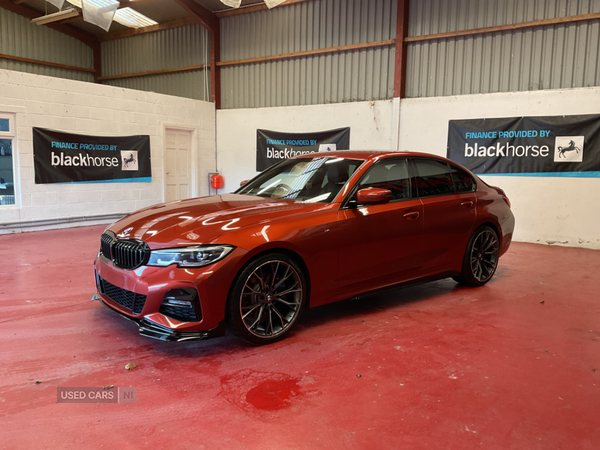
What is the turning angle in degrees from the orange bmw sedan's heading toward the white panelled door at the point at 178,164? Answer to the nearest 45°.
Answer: approximately 135° to its right

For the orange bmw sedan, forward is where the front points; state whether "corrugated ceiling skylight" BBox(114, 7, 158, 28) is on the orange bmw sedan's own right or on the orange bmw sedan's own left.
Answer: on the orange bmw sedan's own right

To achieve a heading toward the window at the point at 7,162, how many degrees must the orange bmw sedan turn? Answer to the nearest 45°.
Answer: approximately 90° to its right

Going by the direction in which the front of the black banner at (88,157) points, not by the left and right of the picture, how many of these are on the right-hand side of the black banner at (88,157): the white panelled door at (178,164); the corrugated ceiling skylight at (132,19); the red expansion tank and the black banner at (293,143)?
0

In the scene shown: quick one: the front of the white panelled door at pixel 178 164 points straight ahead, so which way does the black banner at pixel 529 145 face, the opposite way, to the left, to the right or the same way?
to the right

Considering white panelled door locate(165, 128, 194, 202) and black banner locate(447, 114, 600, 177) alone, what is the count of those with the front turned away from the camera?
0

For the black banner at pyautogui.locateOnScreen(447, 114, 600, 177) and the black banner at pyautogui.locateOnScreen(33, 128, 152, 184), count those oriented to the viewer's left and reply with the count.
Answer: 0

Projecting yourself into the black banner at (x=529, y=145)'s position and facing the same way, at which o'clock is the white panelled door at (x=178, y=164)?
The white panelled door is roughly at 3 o'clock from the black banner.

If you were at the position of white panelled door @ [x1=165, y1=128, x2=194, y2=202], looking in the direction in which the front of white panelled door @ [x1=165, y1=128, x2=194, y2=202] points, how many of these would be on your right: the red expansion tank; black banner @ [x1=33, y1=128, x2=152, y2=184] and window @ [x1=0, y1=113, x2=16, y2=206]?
2

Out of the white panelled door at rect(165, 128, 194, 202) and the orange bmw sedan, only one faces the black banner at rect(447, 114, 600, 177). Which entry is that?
the white panelled door

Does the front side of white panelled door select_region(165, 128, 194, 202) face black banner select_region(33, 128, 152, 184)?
no

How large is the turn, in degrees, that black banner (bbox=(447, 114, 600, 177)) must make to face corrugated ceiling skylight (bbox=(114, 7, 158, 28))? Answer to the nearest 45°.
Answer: approximately 90° to its right

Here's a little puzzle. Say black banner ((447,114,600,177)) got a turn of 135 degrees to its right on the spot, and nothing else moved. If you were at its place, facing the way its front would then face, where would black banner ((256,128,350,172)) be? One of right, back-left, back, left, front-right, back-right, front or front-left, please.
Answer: front-left

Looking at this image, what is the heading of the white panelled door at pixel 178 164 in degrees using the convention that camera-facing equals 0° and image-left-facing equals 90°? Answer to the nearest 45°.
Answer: approximately 315°

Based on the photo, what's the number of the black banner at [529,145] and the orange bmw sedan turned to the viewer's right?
0

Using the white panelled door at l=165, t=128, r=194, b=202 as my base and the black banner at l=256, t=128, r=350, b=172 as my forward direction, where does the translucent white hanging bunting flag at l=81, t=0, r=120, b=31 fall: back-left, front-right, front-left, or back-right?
back-right

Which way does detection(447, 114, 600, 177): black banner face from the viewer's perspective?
toward the camera
